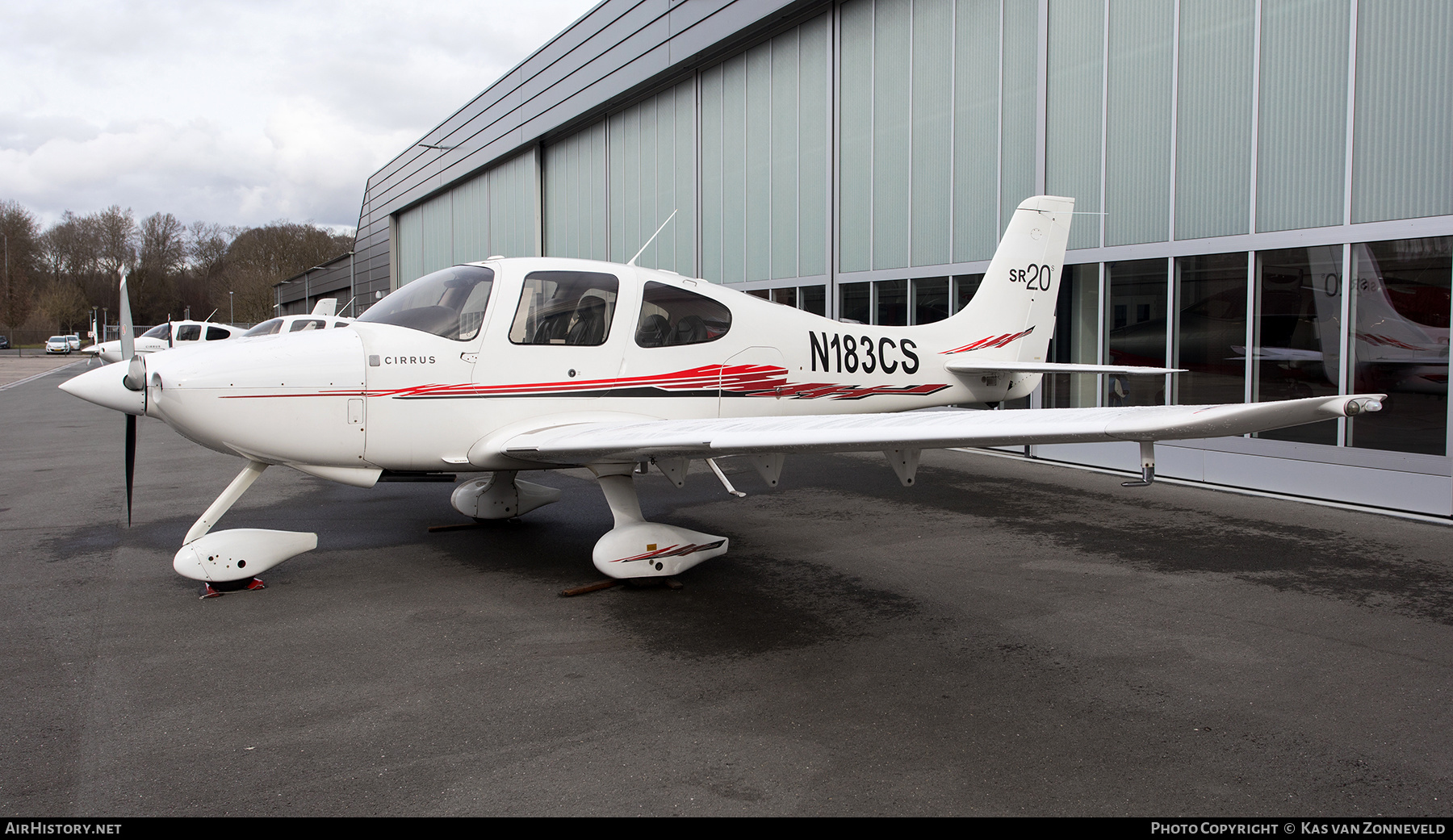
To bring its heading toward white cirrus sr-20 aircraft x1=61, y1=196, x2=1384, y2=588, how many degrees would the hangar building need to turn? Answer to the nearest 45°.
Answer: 0° — it already faces it

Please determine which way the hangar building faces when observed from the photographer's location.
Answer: facing the viewer and to the left of the viewer
